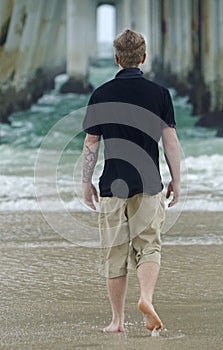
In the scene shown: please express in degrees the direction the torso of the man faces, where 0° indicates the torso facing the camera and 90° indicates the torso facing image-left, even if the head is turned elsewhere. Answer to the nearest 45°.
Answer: approximately 180°

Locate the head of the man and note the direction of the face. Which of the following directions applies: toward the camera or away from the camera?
away from the camera

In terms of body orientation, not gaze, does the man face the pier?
yes
